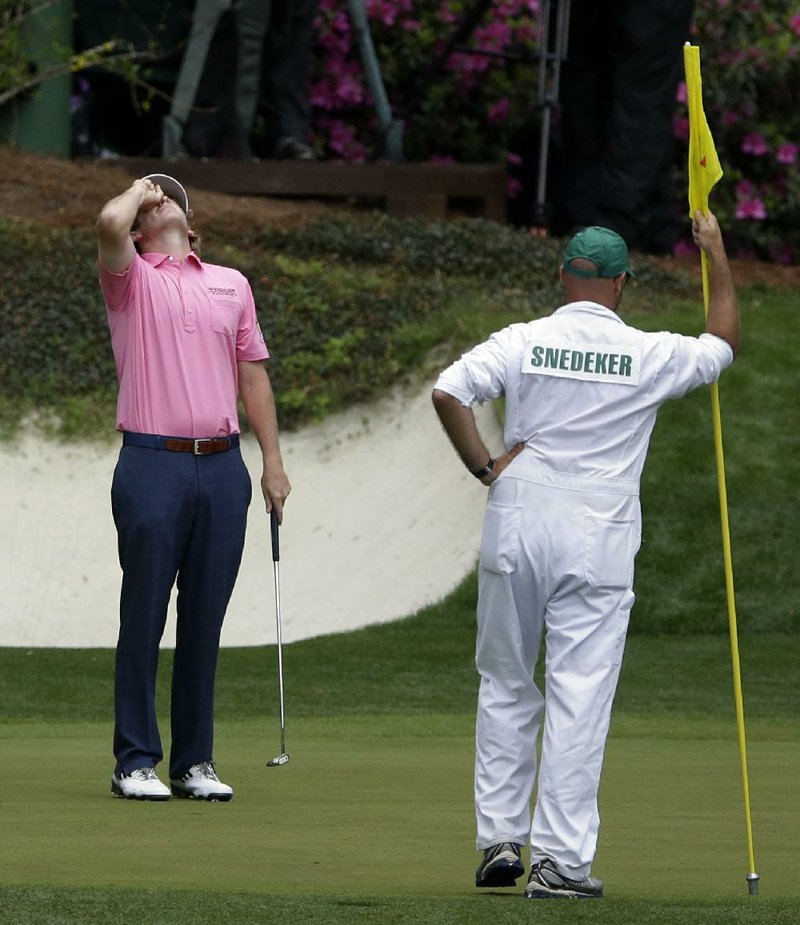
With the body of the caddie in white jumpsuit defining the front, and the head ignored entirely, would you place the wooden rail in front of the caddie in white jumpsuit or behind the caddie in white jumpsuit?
in front

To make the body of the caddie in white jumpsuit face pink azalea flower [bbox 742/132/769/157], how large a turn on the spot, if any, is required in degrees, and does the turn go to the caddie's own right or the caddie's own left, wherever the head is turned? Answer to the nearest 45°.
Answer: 0° — they already face it

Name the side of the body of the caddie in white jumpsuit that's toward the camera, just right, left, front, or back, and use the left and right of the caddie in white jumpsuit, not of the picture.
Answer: back

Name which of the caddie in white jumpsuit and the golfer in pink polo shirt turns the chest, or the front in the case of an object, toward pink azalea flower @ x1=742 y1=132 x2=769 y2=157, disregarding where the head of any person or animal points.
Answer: the caddie in white jumpsuit

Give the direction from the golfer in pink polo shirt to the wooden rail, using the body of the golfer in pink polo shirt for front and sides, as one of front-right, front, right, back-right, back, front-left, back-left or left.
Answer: back-left

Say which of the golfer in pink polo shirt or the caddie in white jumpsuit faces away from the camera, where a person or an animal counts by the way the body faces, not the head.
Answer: the caddie in white jumpsuit

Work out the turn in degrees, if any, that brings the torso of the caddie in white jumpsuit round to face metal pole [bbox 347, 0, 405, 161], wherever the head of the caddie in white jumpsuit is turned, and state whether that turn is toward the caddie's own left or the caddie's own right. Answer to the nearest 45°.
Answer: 0° — they already face it

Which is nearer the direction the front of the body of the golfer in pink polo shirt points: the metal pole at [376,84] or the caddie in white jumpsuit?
the caddie in white jumpsuit

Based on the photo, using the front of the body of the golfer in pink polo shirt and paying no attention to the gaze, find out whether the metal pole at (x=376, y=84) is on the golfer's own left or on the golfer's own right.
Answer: on the golfer's own left

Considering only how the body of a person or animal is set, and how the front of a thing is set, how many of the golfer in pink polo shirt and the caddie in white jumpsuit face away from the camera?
1

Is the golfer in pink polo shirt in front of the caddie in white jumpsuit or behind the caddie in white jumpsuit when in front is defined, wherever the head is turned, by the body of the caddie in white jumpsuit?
in front

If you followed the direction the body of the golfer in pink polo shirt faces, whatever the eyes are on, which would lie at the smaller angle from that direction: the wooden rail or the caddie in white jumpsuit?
the caddie in white jumpsuit
